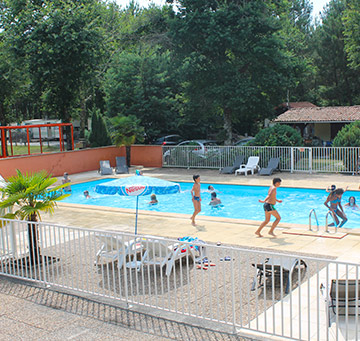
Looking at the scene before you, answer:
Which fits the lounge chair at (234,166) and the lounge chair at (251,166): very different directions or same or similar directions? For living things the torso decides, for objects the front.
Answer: same or similar directions

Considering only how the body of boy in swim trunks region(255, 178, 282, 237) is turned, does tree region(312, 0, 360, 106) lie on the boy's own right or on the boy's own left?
on the boy's own left

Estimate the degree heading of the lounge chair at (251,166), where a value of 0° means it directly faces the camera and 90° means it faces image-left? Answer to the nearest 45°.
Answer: approximately 45°

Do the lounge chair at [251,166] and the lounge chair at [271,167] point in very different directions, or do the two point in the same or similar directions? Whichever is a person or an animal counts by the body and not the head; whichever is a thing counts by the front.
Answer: same or similar directions

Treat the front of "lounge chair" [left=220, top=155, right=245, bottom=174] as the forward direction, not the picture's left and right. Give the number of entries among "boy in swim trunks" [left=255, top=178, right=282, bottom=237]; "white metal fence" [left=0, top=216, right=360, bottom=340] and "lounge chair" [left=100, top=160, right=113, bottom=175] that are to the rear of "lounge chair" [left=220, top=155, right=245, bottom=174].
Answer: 0

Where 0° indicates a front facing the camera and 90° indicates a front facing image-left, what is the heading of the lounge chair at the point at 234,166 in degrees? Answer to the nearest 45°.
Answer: approximately 45°

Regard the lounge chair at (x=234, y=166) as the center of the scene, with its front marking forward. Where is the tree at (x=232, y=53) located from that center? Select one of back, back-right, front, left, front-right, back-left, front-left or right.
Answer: back-right

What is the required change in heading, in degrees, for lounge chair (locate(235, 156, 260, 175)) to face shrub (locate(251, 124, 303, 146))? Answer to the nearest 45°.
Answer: approximately 180°

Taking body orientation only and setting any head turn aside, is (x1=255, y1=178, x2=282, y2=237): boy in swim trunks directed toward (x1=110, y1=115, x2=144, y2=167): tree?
no

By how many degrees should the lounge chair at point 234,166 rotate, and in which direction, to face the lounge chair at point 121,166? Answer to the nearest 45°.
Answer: approximately 45° to its right

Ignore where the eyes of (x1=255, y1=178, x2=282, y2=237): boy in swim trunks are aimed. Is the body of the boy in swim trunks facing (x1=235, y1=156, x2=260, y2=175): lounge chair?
no

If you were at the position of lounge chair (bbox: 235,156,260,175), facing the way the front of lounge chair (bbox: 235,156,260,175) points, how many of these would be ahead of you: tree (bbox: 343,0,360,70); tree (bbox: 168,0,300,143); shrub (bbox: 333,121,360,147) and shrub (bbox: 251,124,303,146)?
0

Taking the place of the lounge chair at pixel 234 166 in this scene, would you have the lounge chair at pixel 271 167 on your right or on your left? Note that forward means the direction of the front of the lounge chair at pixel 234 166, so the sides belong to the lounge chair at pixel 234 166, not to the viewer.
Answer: on your left

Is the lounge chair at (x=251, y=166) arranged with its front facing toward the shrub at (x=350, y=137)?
no

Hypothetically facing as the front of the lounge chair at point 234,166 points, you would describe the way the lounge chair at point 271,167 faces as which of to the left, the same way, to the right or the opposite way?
the same way
